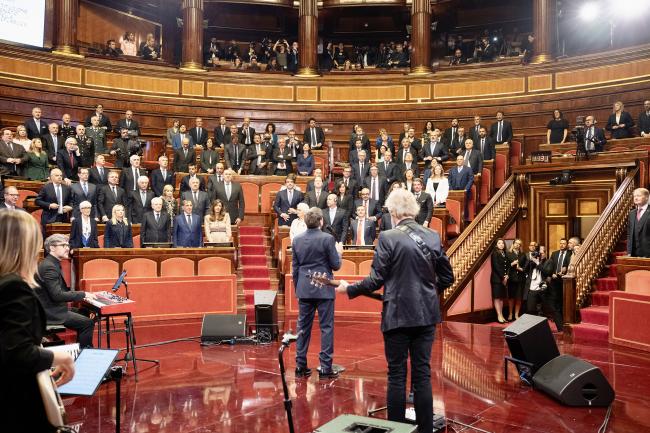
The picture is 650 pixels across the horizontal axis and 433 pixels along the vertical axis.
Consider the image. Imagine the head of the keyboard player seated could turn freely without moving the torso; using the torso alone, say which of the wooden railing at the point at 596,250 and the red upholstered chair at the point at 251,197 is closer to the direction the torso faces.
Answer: the wooden railing

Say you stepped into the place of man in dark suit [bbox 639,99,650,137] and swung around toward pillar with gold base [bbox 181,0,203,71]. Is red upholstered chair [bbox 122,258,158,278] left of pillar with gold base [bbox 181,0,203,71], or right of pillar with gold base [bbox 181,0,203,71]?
left

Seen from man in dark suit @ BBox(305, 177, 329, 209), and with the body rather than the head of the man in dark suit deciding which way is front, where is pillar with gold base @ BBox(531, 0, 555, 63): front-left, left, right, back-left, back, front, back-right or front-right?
back-left

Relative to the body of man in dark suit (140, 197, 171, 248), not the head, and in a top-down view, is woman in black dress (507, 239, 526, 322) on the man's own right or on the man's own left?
on the man's own left

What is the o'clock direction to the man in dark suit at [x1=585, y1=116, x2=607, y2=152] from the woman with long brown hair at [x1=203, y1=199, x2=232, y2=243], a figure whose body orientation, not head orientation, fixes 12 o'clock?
The man in dark suit is roughly at 9 o'clock from the woman with long brown hair.

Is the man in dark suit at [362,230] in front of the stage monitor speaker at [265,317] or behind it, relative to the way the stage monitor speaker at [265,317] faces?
behind

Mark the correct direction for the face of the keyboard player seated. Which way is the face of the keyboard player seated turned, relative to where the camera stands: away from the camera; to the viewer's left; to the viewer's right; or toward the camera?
to the viewer's right

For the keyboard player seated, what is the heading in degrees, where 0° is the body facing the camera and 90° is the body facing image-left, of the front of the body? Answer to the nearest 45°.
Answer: approximately 270°

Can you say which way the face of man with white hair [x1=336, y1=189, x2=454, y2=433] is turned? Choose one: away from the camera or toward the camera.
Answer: away from the camera
